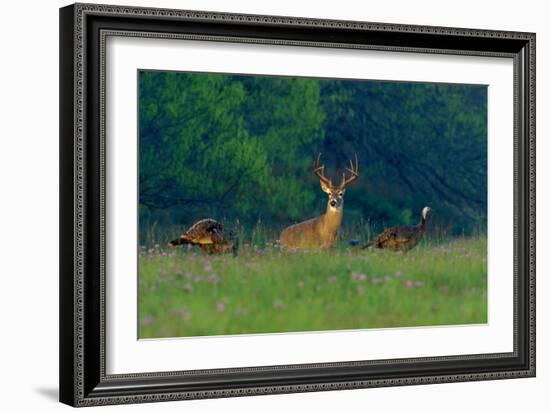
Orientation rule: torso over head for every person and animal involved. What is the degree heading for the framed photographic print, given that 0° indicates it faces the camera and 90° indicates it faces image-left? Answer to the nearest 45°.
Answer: approximately 315°
